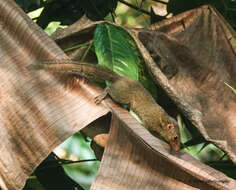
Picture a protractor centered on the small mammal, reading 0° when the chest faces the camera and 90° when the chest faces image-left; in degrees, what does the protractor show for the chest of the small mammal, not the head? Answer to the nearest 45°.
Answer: approximately 270°
